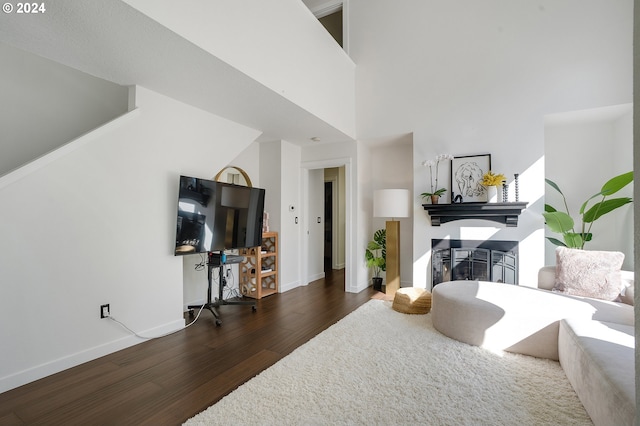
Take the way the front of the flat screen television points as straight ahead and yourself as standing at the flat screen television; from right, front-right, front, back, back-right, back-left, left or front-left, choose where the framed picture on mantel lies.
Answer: front-left

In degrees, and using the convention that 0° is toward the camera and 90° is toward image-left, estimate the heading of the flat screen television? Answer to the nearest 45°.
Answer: approximately 315°

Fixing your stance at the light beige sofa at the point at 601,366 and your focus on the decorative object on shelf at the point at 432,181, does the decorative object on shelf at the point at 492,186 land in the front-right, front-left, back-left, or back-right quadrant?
front-right

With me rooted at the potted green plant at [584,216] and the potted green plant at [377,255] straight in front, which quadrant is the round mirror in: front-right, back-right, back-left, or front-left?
front-left

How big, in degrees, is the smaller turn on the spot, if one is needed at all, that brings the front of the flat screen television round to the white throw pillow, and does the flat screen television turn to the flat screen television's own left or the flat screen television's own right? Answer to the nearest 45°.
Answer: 0° — it already faces it

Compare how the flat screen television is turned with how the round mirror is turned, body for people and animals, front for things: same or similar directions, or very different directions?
same or similar directions

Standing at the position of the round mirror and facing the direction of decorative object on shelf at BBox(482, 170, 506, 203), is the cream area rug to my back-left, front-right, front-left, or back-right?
front-right

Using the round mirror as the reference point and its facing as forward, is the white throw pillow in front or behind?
in front

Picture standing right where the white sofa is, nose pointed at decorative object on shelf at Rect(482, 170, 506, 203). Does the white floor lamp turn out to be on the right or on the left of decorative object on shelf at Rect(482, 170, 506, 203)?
left

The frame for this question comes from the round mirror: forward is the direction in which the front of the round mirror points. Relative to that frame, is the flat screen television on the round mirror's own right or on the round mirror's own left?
on the round mirror's own right

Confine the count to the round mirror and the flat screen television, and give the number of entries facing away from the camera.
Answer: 0

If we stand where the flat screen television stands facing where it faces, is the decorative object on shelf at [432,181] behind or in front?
in front
